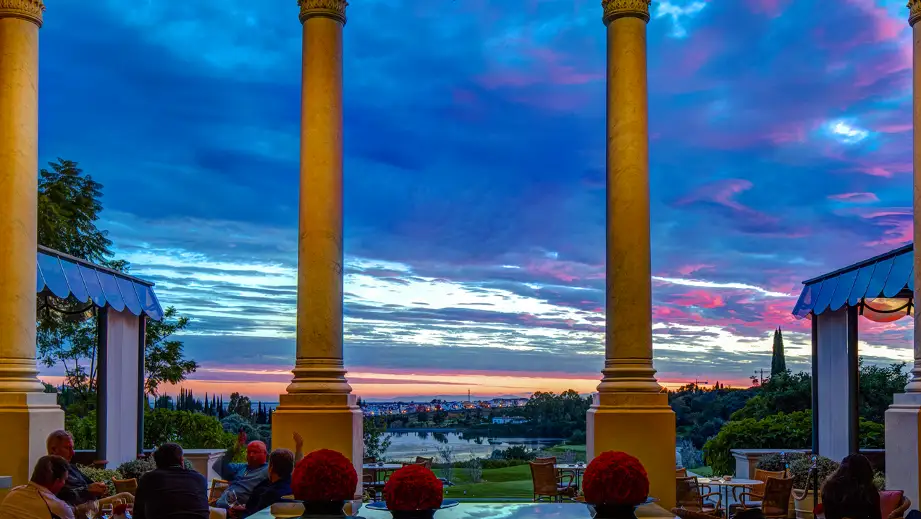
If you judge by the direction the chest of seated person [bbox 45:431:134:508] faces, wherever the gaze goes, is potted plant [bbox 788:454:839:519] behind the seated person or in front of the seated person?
in front

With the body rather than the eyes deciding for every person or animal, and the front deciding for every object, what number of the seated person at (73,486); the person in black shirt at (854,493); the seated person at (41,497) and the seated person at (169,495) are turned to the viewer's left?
0

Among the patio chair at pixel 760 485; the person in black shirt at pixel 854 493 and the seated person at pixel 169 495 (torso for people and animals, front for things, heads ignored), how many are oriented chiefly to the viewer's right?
0

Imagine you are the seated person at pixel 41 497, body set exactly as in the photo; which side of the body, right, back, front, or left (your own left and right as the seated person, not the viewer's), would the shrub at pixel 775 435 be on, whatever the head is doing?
front

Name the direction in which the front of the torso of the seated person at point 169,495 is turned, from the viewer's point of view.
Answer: away from the camera

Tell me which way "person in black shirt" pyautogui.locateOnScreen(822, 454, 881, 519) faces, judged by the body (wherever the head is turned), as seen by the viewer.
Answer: away from the camera

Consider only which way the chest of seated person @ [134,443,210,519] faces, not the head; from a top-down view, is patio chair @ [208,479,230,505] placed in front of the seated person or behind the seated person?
in front

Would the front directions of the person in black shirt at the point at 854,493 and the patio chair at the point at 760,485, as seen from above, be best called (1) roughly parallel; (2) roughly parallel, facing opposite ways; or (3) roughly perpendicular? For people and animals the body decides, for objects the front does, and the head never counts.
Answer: roughly perpendicular

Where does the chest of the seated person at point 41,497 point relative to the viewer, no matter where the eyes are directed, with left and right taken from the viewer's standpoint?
facing away from the viewer and to the right of the viewer

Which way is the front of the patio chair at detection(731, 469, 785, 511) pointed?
to the viewer's left

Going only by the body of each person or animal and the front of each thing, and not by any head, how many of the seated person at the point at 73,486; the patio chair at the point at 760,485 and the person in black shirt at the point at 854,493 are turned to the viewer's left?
1

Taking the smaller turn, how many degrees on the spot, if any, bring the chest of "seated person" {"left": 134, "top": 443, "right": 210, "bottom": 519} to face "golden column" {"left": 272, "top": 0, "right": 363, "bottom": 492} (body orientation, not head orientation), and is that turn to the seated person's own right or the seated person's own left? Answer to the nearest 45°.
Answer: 0° — they already face it

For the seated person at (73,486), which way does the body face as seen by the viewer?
to the viewer's right

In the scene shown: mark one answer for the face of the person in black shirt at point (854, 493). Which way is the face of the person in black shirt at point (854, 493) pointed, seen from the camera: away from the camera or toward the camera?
away from the camera
